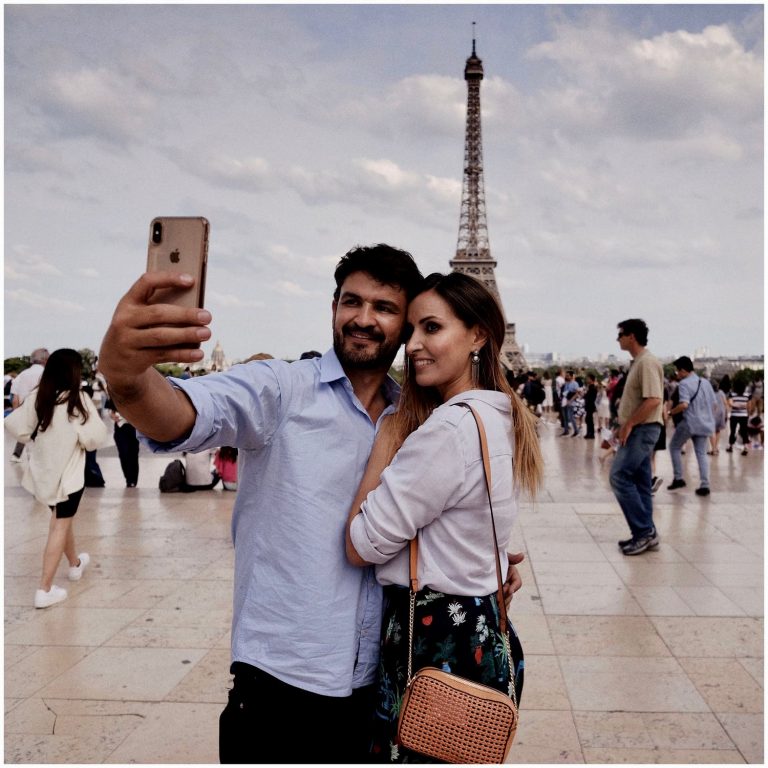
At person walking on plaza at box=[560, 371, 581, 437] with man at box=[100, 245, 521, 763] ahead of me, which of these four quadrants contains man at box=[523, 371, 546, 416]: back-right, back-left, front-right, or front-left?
back-right

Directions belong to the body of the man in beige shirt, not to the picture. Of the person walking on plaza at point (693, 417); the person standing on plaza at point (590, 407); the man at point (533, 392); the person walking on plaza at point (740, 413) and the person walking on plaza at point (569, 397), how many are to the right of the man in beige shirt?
5

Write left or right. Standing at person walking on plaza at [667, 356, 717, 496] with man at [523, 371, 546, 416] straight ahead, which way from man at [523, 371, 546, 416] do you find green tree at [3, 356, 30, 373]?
left

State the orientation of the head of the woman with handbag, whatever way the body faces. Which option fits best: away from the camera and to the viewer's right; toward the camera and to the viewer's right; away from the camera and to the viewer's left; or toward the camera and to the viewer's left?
toward the camera and to the viewer's left

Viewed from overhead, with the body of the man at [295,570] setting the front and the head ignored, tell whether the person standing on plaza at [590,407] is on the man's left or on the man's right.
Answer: on the man's left

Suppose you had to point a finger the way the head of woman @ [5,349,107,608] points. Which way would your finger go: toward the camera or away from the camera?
away from the camera

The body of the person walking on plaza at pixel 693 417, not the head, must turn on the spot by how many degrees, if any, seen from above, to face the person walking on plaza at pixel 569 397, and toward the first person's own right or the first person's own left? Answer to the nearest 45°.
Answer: approximately 45° to the first person's own right

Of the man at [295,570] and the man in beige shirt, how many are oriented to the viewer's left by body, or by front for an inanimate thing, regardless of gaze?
1

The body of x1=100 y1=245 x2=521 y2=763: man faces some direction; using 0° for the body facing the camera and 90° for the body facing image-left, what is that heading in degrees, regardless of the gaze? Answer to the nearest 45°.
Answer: approximately 315°

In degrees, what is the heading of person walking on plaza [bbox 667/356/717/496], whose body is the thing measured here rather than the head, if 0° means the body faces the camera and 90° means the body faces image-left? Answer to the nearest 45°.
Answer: approximately 135°

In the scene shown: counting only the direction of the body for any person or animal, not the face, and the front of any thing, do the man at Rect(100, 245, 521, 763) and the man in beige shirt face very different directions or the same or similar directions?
very different directions

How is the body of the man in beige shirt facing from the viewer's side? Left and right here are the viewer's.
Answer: facing to the left of the viewer

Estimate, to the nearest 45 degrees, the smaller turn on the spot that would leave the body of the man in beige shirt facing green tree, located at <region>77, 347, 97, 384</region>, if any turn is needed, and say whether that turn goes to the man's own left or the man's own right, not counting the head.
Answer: approximately 45° to the man's own right
